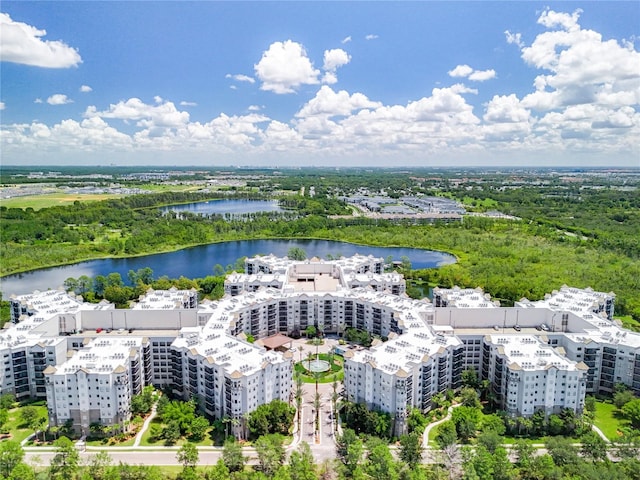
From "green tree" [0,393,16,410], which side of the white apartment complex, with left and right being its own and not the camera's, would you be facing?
right

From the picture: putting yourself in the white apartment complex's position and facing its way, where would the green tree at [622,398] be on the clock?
The green tree is roughly at 9 o'clock from the white apartment complex.

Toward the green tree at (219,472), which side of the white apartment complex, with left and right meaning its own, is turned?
front

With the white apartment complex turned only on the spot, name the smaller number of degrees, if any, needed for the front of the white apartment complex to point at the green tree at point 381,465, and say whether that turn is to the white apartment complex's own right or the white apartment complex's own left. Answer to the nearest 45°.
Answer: approximately 45° to the white apartment complex's own left

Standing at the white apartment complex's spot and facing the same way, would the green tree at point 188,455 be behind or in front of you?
in front

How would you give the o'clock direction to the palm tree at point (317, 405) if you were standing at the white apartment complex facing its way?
The palm tree is roughly at 11 o'clock from the white apartment complex.

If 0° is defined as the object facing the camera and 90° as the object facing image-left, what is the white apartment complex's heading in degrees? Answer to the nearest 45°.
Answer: approximately 0°

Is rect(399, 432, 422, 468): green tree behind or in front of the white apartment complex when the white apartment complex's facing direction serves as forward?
in front

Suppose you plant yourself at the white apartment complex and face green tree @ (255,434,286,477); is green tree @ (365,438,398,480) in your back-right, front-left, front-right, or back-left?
front-left

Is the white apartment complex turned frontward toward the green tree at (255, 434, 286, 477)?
yes

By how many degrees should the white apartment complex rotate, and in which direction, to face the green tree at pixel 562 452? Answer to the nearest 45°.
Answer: approximately 45° to its left
